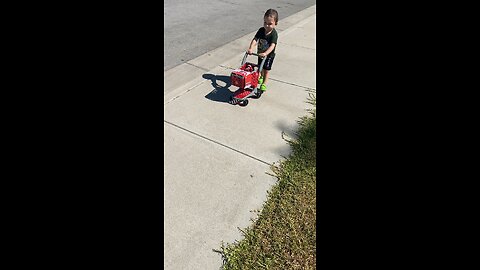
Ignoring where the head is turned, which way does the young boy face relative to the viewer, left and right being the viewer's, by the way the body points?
facing the viewer and to the left of the viewer
